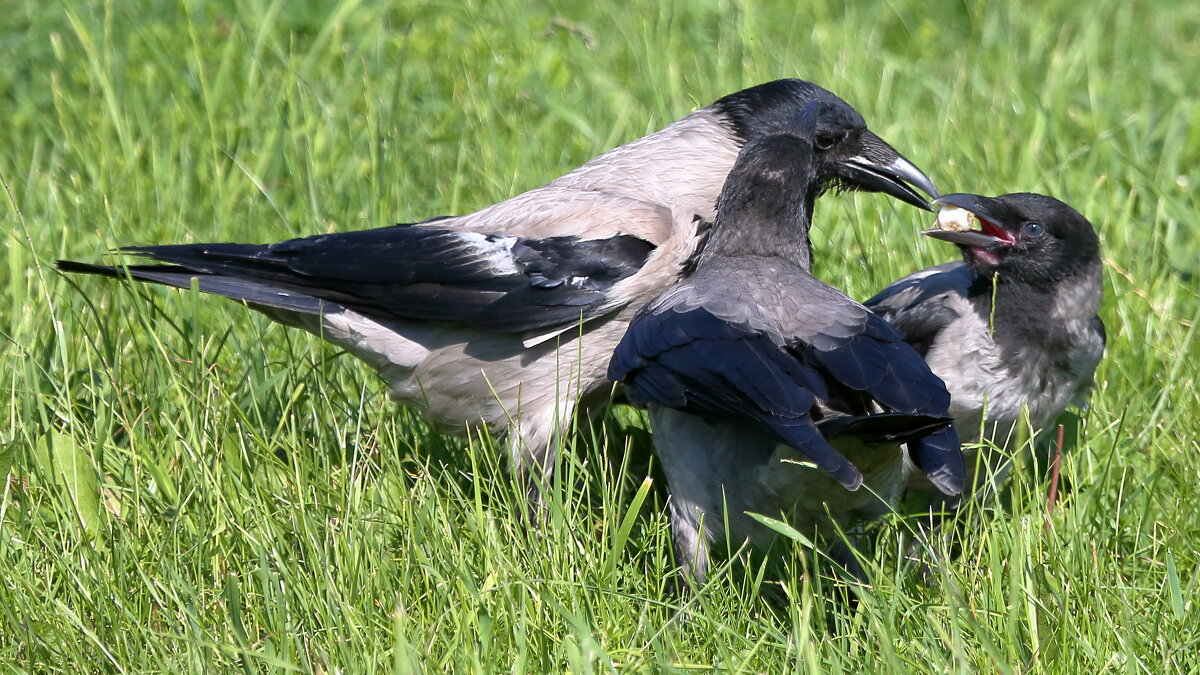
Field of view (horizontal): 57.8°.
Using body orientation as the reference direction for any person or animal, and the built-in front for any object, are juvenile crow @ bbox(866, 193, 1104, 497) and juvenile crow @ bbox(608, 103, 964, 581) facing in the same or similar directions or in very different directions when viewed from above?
very different directions

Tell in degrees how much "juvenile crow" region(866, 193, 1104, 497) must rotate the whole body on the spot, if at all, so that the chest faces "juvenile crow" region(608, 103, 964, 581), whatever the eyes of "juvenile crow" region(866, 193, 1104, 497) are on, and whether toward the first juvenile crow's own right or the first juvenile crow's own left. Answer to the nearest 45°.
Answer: approximately 90° to the first juvenile crow's own right

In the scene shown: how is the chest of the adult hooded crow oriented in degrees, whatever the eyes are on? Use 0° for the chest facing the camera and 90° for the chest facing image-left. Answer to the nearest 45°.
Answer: approximately 270°

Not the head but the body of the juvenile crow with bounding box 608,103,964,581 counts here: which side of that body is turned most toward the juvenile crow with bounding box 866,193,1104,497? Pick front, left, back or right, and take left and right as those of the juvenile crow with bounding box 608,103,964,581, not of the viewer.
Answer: right

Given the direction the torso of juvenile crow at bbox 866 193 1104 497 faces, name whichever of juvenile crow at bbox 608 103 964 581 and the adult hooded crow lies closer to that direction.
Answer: the juvenile crow

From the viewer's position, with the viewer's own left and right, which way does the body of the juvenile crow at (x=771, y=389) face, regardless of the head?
facing away from the viewer and to the left of the viewer

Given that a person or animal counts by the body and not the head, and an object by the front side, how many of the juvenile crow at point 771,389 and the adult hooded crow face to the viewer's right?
1

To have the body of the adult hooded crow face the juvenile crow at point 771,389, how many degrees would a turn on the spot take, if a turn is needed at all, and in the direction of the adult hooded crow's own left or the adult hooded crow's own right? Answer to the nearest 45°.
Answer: approximately 45° to the adult hooded crow's own right
